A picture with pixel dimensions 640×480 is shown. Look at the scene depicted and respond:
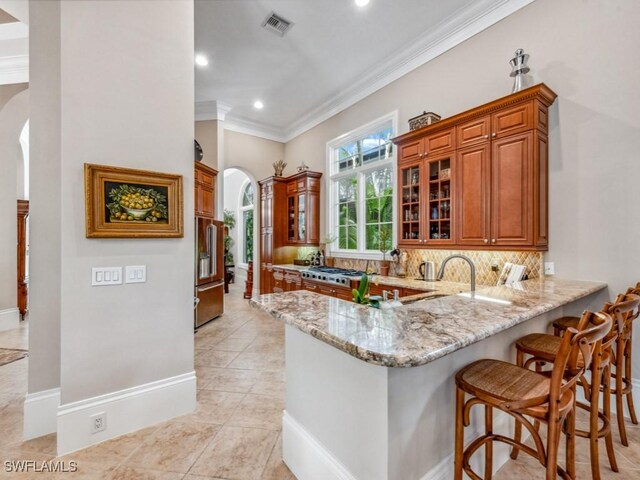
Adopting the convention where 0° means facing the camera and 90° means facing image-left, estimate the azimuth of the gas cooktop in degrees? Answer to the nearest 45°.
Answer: approximately 45°

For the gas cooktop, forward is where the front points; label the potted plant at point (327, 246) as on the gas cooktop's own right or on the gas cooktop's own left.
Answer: on the gas cooktop's own right

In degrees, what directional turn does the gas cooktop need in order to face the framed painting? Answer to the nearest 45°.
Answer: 0° — it already faces it

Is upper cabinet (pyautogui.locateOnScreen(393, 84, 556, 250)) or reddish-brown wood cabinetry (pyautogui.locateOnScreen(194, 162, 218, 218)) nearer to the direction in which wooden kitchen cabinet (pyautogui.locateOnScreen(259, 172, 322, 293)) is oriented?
the reddish-brown wood cabinetry

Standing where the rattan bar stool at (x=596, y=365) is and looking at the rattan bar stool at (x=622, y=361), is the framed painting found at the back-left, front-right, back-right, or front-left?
back-left

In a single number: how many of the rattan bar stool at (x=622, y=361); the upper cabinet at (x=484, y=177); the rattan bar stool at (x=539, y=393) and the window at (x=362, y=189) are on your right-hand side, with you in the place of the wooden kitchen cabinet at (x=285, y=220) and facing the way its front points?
0

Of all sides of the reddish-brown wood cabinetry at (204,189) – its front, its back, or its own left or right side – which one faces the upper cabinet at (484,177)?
front

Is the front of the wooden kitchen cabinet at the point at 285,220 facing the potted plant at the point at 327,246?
no

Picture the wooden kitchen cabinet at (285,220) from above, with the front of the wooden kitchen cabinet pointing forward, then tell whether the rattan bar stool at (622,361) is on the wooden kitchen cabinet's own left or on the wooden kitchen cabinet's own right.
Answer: on the wooden kitchen cabinet's own left

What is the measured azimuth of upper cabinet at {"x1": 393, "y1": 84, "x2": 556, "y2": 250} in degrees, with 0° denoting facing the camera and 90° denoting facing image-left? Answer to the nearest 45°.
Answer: approximately 45°

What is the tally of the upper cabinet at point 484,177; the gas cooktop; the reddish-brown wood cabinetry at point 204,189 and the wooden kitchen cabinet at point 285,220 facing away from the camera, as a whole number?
0

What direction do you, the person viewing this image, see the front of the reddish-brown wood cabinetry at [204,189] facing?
facing the viewer and to the right of the viewer

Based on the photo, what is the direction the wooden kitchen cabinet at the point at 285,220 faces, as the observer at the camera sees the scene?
facing the viewer and to the left of the viewer

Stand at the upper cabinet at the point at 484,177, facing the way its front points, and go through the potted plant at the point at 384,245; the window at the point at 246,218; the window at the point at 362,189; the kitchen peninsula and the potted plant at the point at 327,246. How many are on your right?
4

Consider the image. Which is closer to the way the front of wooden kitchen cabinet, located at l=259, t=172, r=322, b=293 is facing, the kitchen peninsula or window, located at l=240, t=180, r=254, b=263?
the kitchen peninsula

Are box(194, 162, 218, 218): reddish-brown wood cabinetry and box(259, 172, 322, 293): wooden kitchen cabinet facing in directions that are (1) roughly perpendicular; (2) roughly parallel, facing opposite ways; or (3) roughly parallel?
roughly perpendicular

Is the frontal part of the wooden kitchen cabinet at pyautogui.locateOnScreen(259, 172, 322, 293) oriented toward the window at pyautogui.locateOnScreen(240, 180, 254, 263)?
no

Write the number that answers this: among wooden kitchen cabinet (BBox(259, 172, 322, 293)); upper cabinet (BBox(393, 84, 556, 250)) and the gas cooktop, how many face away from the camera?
0

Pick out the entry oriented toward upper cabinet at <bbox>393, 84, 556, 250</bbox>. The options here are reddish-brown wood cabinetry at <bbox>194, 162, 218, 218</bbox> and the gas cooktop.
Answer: the reddish-brown wood cabinetry

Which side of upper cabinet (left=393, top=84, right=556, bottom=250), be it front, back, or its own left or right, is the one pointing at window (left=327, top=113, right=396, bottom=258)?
right

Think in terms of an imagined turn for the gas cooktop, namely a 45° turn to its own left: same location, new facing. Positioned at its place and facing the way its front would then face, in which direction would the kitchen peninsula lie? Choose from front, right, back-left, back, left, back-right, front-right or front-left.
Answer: front

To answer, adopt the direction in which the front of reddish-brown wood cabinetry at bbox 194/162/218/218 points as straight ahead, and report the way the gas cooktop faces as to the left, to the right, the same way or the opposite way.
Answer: to the right

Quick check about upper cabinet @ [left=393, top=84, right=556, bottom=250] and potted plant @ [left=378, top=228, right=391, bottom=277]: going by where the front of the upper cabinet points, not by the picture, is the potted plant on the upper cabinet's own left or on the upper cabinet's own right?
on the upper cabinet's own right
